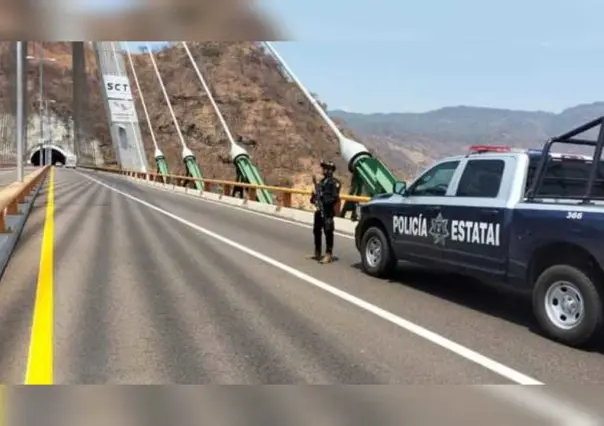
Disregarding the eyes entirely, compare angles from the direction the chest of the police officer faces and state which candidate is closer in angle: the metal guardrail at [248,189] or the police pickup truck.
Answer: the police pickup truck

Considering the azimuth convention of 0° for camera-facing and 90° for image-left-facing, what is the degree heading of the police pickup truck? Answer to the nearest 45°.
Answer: approximately 135°

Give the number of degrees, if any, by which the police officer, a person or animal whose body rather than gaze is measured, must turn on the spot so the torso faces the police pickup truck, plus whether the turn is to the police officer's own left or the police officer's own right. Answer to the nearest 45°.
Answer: approximately 90° to the police officer's own left

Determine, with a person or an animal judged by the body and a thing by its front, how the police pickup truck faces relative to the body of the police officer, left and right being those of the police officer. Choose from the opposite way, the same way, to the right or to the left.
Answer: to the right

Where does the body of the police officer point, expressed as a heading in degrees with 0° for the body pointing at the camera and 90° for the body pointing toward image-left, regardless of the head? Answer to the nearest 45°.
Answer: approximately 45°

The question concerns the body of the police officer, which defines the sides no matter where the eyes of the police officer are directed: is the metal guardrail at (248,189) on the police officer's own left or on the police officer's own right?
on the police officer's own right

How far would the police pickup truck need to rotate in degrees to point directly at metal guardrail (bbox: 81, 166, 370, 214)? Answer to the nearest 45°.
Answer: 0° — it already faces it

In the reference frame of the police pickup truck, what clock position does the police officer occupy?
The police officer is roughly at 12 o'clock from the police pickup truck.
